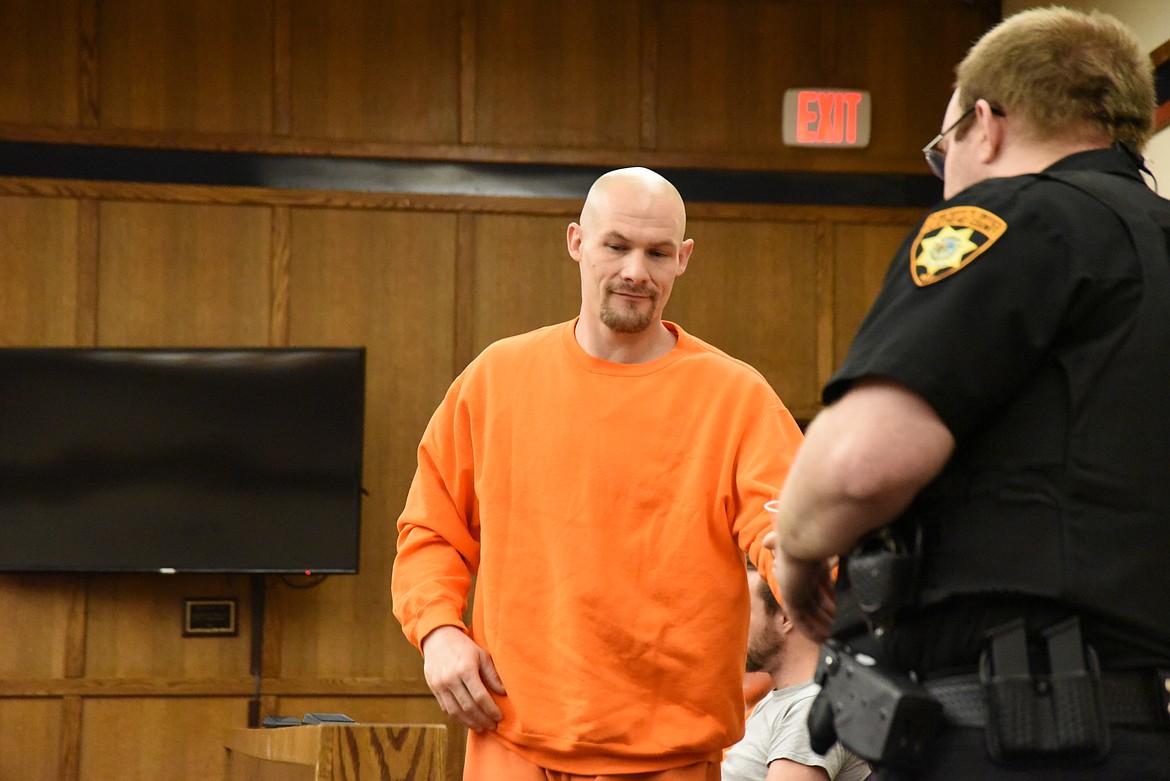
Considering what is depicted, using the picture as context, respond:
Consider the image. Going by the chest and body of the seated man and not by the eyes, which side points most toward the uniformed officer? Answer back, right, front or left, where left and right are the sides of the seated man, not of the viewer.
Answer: left

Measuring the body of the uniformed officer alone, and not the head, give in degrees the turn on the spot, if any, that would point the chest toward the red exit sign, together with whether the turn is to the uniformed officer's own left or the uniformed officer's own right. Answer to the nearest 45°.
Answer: approximately 45° to the uniformed officer's own right

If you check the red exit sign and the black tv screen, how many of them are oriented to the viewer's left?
0

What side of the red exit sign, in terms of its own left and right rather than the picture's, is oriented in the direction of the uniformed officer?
front

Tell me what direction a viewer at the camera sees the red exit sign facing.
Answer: facing the viewer

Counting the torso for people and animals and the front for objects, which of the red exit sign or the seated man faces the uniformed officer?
the red exit sign

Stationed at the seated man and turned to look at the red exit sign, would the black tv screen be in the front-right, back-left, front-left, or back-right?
front-left

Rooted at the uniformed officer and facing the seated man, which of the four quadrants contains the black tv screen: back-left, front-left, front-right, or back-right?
front-left

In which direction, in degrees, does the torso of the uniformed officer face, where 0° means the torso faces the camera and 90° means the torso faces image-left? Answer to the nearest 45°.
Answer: approximately 135°

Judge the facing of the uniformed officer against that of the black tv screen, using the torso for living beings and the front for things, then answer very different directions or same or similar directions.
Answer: very different directions

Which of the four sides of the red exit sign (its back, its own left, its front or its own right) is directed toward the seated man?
front

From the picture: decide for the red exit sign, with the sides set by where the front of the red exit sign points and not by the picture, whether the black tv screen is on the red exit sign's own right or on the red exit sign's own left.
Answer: on the red exit sign's own right

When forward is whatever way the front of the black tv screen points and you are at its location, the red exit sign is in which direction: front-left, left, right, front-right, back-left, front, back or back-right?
left

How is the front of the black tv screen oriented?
toward the camera

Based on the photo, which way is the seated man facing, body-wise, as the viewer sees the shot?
to the viewer's left

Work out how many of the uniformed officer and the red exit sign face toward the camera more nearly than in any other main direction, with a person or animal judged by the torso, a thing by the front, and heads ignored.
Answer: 1

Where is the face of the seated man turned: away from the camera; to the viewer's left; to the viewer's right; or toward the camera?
to the viewer's left
